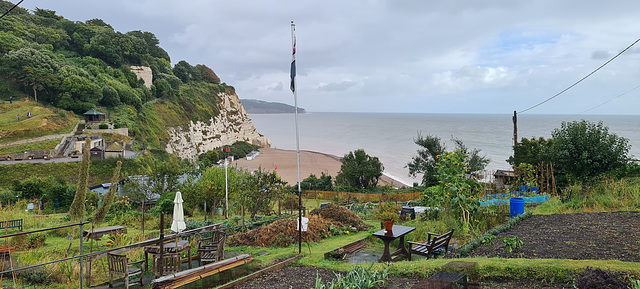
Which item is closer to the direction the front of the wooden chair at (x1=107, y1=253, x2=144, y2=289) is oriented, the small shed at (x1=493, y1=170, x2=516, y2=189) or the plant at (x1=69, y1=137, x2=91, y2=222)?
the small shed

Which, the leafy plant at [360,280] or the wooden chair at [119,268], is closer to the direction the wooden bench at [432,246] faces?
the wooden chair

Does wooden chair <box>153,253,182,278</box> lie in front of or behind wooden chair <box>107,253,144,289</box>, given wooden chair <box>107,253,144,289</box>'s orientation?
in front

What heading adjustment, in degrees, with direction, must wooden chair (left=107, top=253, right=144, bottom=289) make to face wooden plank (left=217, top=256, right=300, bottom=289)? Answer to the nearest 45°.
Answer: approximately 90° to its right

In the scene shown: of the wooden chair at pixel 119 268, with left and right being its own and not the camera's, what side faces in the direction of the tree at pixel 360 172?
front

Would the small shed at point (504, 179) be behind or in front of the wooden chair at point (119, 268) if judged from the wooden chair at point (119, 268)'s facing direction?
in front

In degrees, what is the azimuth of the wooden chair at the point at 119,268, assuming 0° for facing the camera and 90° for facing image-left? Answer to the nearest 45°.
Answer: approximately 225°

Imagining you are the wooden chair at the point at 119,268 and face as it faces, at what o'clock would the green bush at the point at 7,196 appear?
The green bush is roughly at 10 o'clock from the wooden chair.

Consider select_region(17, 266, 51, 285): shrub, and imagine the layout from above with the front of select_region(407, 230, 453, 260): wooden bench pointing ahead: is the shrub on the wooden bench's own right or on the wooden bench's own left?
on the wooden bench's own left

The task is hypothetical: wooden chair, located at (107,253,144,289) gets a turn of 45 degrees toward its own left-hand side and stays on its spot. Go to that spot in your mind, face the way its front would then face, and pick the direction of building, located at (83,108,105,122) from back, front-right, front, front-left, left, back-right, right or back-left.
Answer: front

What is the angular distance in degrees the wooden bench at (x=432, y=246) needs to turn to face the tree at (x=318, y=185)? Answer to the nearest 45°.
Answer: approximately 45° to its right

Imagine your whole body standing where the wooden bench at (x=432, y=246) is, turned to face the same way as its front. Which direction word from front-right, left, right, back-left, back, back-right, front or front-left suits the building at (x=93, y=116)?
front

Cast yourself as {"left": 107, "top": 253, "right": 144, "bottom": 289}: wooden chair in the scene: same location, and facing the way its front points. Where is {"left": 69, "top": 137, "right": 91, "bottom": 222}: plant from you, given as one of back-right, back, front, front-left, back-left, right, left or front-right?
front-left

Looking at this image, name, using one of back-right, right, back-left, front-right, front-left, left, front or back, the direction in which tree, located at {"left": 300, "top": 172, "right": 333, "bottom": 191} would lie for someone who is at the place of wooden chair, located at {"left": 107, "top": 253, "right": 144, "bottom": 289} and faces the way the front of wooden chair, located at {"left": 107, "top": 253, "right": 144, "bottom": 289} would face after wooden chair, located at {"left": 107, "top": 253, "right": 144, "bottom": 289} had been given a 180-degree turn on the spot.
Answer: back
